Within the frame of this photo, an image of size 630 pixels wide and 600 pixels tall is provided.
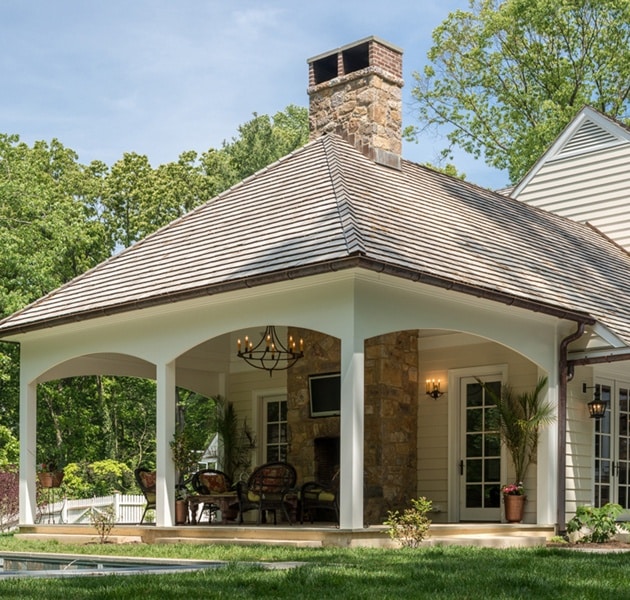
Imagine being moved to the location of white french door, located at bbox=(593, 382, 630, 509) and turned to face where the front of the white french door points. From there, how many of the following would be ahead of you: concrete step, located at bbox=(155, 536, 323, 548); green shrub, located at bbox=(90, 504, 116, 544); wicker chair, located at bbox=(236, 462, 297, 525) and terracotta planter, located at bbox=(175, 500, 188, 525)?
4

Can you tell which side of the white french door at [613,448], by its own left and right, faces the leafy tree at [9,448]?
right

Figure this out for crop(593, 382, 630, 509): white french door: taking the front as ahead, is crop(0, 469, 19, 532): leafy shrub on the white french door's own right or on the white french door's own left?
on the white french door's own right

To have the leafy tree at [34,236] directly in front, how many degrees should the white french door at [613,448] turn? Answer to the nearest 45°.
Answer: approximately 90° to its right

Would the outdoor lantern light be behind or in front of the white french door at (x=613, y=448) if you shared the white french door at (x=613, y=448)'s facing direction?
in front

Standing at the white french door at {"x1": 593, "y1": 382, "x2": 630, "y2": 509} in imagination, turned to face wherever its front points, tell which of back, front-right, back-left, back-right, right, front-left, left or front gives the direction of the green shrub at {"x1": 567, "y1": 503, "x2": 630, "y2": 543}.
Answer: front-left

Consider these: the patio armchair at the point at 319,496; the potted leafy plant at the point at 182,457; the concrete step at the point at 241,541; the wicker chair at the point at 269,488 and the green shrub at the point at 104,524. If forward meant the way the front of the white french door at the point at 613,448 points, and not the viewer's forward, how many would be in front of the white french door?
5

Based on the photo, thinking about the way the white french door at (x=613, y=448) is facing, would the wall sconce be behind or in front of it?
in front

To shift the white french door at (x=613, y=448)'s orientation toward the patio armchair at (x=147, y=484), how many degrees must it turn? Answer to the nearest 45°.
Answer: approximately 45° to its right
